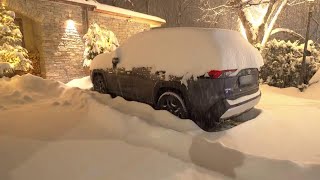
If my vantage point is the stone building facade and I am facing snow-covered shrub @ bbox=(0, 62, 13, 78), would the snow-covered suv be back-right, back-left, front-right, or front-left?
front-left

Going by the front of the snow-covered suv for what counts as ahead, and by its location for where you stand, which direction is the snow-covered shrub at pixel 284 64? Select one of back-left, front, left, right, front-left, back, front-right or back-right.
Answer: right

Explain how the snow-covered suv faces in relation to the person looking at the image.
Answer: facing away from the viewer and to the left of the viewer

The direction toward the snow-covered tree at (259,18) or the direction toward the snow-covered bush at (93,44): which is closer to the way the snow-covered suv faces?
the snow-covered bush

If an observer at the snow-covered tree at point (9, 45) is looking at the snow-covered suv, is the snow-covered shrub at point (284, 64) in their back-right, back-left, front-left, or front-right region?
front-left

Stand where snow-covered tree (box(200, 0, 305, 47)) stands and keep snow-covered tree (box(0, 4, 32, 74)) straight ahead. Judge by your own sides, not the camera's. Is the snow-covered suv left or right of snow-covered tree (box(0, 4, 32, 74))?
left

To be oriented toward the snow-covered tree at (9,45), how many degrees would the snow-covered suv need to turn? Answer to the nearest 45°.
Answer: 0° — it already faces it

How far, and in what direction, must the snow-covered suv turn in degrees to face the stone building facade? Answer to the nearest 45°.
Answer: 0° — it already faces it

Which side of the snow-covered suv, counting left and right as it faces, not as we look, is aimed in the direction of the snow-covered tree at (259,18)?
right

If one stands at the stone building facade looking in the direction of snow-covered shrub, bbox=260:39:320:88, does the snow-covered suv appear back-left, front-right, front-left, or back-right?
front-right

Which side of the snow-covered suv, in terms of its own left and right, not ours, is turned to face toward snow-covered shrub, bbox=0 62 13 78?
front

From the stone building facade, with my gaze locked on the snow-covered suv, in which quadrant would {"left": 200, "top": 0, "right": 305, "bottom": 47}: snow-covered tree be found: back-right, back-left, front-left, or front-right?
front-left

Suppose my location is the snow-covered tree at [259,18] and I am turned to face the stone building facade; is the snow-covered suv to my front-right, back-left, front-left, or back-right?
front-left
